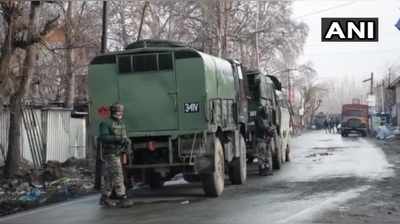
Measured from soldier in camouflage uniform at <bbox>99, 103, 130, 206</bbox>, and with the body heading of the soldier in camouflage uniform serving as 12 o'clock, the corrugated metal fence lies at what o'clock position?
The corrugated metal fence is roughly at 7 o'clock from the soldier in camouflage uniform.

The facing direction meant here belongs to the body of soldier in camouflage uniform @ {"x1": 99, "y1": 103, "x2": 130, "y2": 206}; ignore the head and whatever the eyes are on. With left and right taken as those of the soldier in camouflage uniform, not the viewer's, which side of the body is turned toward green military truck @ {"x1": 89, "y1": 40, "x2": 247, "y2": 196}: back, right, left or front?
left

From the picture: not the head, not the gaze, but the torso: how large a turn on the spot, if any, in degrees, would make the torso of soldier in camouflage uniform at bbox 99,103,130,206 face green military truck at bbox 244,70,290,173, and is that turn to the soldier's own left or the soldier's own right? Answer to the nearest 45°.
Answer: approximately 90° to the soldier's own left

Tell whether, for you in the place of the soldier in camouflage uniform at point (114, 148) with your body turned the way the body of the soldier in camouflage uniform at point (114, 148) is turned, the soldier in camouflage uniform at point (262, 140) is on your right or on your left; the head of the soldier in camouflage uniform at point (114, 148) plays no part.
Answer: on your left

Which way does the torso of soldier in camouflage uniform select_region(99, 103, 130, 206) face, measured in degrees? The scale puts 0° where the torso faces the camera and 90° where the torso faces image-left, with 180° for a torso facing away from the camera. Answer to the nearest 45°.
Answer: approximately 315°
